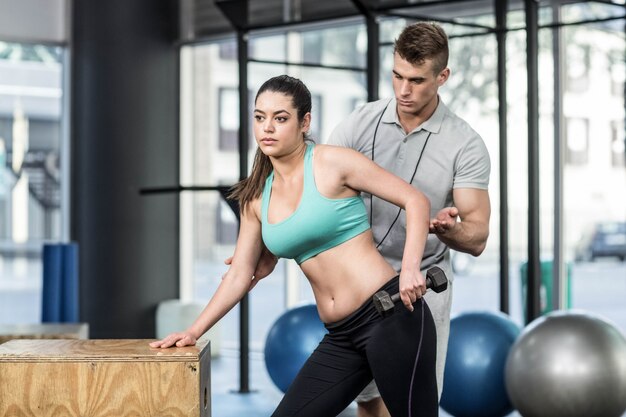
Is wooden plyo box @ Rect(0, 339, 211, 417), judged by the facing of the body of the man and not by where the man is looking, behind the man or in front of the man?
in front

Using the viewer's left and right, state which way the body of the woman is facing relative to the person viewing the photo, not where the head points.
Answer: facing the viewer and to the left of the viewer

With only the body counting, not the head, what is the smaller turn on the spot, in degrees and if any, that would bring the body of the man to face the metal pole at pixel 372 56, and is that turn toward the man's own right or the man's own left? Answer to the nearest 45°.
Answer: approximately 135° to the man's own right

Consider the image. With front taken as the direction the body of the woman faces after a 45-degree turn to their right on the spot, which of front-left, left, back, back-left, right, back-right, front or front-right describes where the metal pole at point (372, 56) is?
right

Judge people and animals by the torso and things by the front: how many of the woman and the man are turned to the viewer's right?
0

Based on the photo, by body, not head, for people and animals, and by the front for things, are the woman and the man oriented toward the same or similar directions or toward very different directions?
same or similar directions

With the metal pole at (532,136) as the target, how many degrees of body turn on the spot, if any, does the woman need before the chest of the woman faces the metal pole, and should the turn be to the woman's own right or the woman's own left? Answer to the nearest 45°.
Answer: approximately 180°

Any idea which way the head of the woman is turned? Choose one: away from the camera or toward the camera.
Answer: toward the camera

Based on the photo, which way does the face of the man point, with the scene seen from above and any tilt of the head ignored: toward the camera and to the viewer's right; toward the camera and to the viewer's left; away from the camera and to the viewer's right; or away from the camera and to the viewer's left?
toward the camera and to the viewer's left
